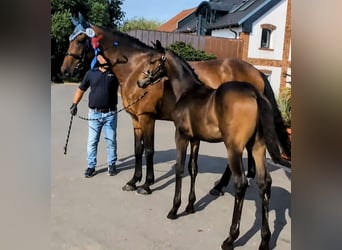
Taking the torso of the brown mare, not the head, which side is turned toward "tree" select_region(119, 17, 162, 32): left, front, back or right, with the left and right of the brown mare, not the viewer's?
right

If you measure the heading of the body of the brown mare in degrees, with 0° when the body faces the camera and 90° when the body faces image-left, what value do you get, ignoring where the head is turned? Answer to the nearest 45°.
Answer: approximately 90°

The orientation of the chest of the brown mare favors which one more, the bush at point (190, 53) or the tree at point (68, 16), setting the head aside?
the tree

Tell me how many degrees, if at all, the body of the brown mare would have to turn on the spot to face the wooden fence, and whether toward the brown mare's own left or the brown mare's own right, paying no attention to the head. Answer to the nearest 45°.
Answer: approximately 90° to the brown mare's own right

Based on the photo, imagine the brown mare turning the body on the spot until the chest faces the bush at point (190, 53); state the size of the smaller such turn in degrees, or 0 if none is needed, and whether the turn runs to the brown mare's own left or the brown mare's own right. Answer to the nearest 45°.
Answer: approximately 90° to the brown mare's own right
